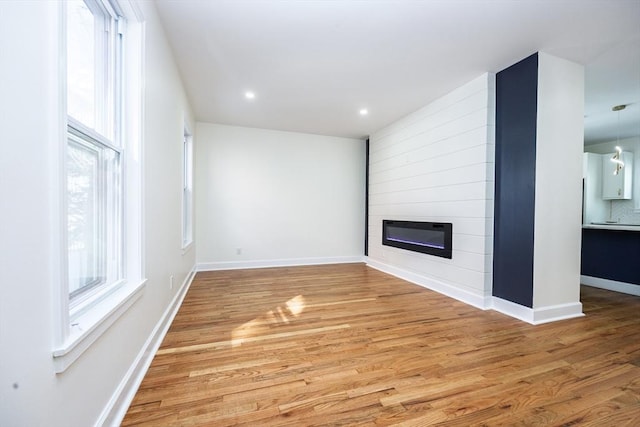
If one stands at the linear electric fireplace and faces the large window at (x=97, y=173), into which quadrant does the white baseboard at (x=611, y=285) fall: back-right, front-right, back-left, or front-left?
back-left

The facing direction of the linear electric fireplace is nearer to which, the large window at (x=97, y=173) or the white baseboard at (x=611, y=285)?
the large window

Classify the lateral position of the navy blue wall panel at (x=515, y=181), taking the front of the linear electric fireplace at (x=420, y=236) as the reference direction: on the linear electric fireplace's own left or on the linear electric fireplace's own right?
on the linear electric fireplace's own left

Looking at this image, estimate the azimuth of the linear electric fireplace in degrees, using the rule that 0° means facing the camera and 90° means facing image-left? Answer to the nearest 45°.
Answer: approximately 45°

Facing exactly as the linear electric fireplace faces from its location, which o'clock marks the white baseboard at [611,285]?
The white baseboard is roughly at 7 o'clock from the linear electric fireplace.

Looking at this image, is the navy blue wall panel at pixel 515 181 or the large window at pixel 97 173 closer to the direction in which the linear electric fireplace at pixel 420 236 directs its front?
the large window
